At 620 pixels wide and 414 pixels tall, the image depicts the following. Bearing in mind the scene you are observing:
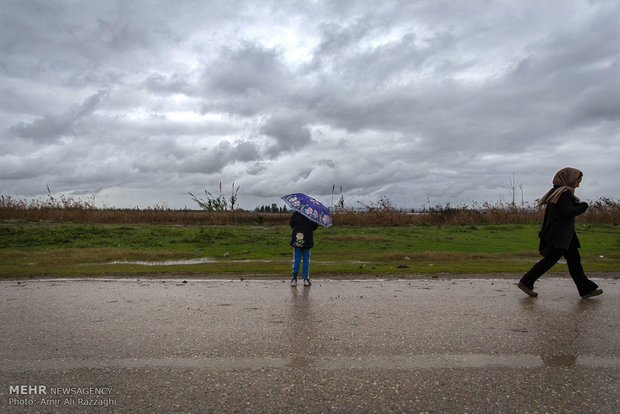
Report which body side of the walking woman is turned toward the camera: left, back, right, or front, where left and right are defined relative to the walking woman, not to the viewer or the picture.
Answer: right

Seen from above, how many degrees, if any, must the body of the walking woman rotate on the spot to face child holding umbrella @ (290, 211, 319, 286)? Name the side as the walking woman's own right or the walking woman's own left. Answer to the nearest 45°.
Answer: approximately 180°
